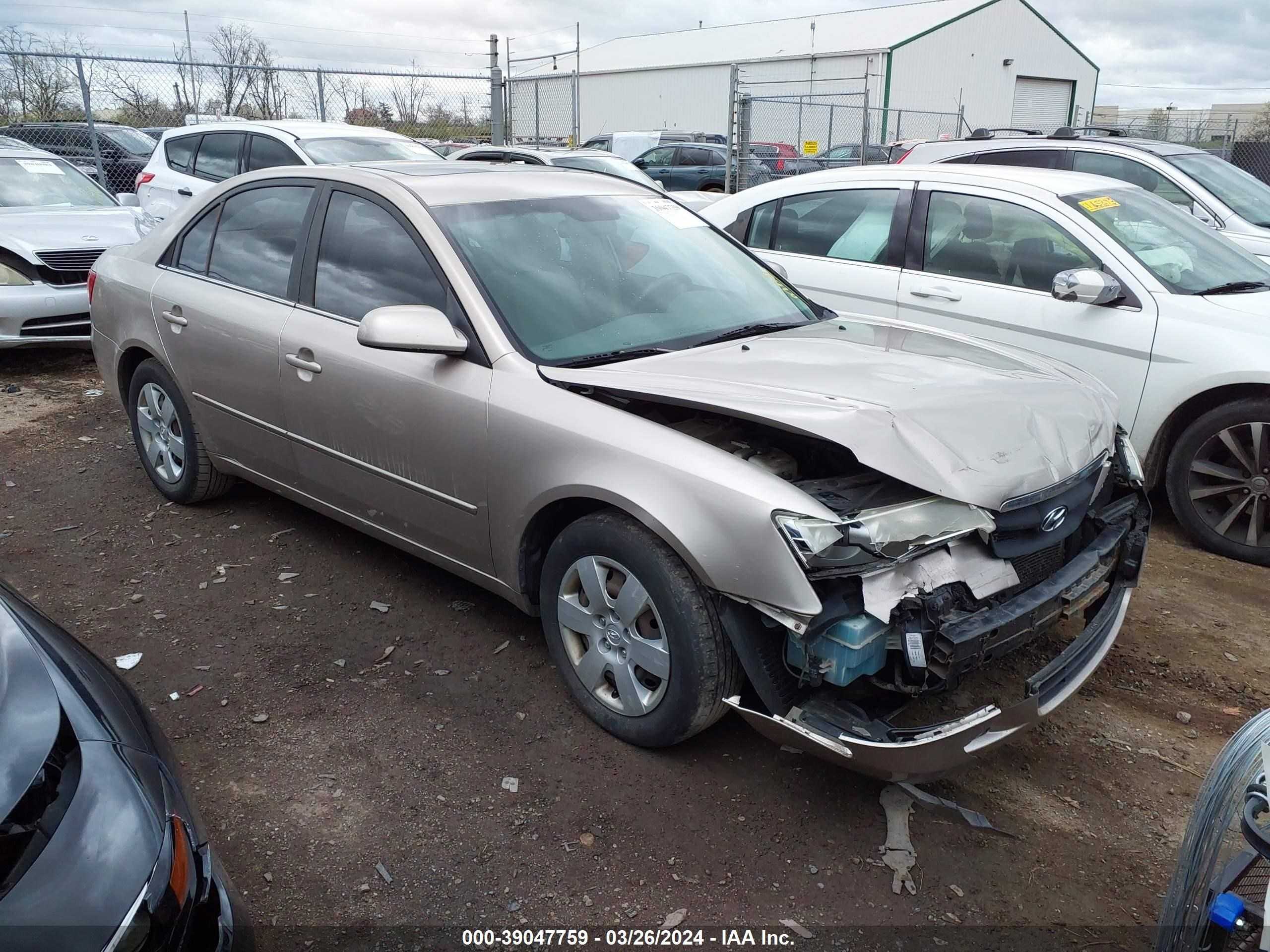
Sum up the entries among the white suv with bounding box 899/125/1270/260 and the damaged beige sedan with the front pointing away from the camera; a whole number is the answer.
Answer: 0

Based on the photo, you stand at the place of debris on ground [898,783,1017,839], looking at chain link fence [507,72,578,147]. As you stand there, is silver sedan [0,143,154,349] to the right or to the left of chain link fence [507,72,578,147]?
left

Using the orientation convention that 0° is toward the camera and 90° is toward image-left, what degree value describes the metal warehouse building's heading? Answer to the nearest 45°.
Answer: approximately 315°

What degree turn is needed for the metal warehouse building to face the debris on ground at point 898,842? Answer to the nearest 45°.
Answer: approximately 45° to its right

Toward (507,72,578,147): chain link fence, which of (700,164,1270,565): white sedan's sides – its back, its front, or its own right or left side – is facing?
back

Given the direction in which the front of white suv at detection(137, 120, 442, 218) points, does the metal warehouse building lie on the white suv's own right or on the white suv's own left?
on the white suv's own left

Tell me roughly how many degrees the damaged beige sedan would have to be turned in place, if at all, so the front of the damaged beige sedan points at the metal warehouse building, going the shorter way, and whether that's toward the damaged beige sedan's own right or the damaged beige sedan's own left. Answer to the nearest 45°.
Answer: approximately 135° to the damaged beige sedan's own left

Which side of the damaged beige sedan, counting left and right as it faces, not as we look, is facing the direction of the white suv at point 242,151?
back
